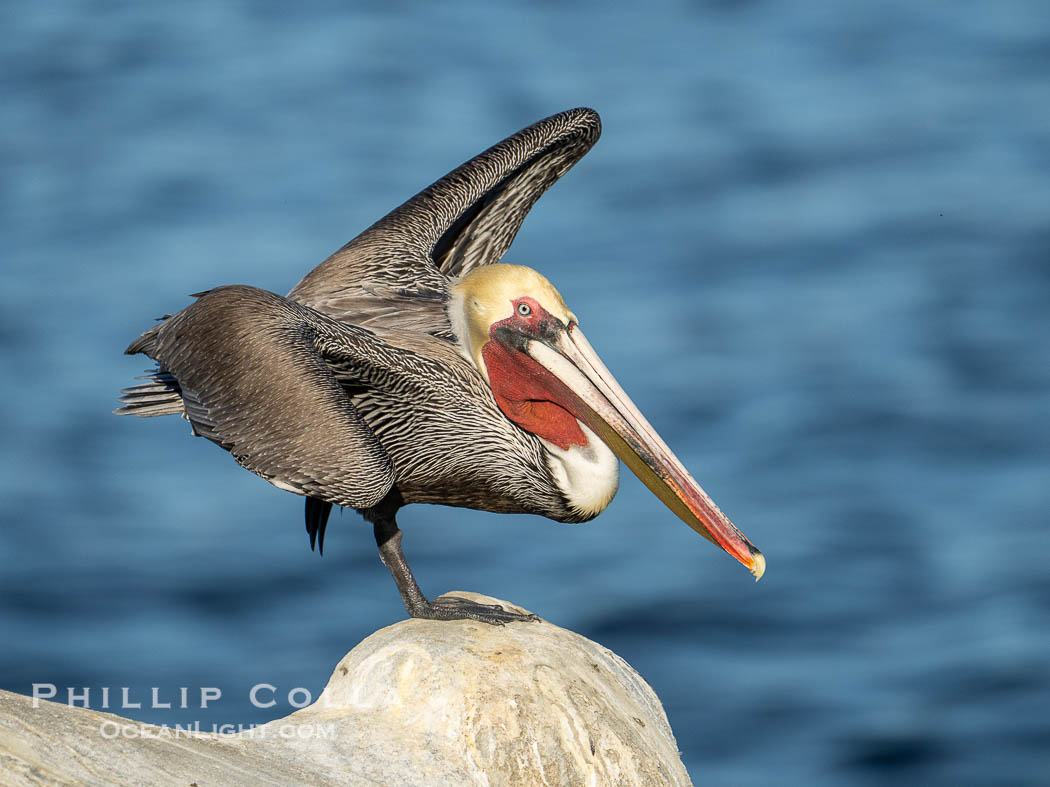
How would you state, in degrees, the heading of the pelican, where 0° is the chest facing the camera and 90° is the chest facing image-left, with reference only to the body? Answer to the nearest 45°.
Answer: approximately 270°
